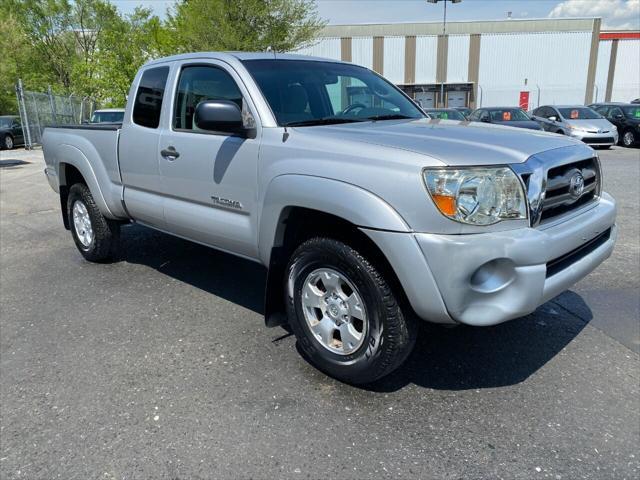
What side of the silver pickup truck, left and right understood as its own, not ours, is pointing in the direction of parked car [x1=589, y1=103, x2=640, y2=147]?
left

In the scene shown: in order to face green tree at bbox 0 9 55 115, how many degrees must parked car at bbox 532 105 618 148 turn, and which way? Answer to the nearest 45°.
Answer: approximately 135° to its right

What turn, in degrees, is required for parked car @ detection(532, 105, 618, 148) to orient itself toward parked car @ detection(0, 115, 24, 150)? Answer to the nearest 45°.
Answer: approximately 135° to its right

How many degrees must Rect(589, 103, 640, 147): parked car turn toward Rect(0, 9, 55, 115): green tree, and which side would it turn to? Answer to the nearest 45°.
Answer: approximately 135° to its right

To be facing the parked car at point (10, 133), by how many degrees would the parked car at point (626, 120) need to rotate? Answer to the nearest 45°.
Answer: approximately 135° to its right

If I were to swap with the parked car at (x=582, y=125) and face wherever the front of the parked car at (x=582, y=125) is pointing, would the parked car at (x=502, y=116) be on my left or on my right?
on my right

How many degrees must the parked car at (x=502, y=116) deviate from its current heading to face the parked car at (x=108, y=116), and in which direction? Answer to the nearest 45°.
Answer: approximately 135° to its right

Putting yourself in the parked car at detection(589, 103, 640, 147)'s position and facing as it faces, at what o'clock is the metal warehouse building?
The metal warehouse building is roughly at 7 o'clock from the parked car.

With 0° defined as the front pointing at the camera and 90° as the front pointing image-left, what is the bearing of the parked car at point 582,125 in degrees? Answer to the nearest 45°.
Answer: approximately 315°

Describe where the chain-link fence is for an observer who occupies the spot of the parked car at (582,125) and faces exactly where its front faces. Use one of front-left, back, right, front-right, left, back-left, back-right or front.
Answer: back-right

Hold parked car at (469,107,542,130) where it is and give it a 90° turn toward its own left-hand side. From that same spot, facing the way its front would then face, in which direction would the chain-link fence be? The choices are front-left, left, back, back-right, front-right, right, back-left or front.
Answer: back-left

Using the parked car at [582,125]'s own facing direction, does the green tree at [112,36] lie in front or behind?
behind

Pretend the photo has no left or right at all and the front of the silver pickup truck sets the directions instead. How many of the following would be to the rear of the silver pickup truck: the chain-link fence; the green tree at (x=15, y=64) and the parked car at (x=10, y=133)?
3

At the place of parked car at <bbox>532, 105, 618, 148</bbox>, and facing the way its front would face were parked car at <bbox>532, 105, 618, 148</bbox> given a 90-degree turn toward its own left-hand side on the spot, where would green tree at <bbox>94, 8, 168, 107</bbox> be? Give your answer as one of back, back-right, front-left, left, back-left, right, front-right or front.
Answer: back-left

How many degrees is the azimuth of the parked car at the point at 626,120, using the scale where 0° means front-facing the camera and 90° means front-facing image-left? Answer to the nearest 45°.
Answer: approximately 315°
